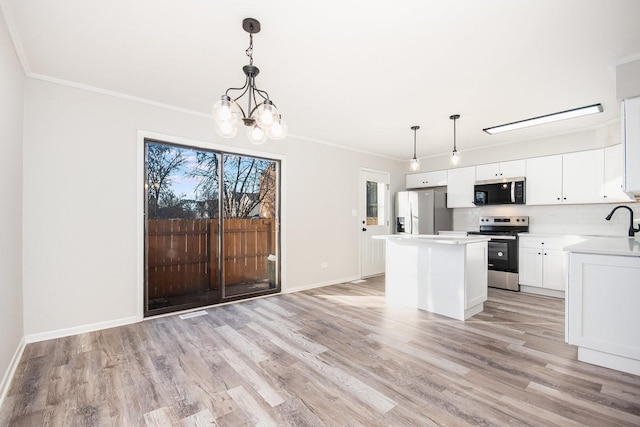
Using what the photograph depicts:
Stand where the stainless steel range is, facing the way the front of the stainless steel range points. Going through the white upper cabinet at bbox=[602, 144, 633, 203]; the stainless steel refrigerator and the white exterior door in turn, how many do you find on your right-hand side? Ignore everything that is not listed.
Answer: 2

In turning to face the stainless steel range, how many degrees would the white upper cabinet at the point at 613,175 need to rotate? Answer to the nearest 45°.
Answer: approximately 45° to its right

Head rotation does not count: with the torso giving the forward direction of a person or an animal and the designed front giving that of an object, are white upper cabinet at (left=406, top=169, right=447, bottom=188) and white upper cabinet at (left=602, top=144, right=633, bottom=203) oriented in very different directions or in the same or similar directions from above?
same or similar directions

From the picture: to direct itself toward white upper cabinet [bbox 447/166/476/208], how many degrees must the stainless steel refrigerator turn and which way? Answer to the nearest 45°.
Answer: approximately 135° to its left

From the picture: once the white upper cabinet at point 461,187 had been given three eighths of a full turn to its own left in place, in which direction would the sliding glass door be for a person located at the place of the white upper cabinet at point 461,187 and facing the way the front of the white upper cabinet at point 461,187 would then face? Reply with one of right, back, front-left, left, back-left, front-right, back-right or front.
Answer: back

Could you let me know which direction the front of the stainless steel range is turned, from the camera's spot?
facing the viewer

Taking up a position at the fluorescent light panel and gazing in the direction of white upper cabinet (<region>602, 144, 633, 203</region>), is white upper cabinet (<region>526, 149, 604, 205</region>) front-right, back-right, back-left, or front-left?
front-left

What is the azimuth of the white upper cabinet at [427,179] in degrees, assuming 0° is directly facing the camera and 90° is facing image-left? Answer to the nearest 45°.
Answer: approximately 45°

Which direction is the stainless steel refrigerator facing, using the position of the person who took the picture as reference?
facing the viewer and to the left of the viewer

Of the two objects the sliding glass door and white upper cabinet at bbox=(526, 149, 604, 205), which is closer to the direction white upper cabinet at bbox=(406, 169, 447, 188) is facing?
the sliding glass door

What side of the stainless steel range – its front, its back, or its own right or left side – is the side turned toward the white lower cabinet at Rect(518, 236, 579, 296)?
left

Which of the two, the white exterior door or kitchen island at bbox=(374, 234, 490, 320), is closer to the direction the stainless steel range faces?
the kitchen island

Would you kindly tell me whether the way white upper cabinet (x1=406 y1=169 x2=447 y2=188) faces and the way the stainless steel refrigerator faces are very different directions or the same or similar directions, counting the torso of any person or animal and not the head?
same or similar directions

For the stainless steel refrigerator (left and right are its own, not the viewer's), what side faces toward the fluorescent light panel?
left

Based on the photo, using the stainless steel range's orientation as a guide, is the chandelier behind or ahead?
ahead

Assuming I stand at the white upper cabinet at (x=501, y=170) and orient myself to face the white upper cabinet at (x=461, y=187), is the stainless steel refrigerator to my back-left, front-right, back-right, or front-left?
front-left

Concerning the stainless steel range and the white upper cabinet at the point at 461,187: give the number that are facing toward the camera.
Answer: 2
